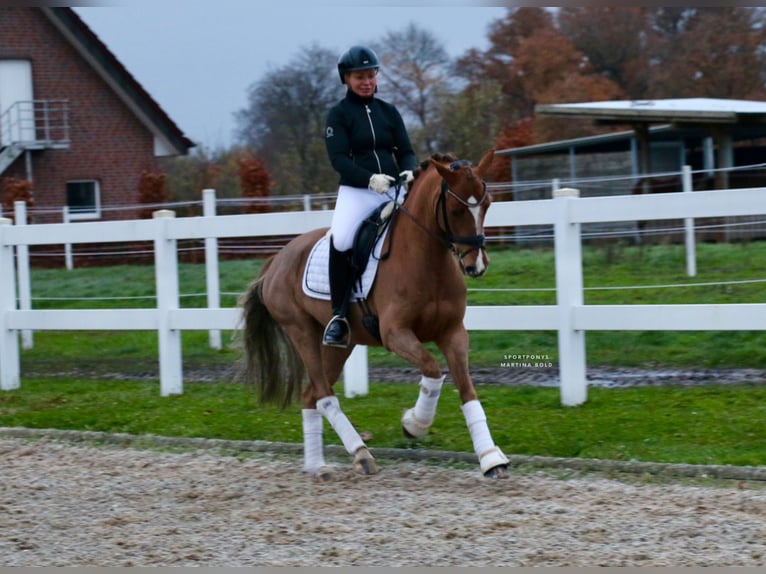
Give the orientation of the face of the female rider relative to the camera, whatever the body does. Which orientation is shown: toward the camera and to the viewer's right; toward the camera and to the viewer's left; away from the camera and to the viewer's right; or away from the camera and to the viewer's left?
toward the camera and to the viewer's right

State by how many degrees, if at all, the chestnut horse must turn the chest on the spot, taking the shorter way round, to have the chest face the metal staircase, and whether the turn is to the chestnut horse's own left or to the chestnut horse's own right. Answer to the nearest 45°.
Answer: approximately 135° to the chestnut horse's own left

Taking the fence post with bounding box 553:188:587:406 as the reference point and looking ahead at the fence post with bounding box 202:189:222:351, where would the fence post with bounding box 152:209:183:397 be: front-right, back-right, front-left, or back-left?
front-left

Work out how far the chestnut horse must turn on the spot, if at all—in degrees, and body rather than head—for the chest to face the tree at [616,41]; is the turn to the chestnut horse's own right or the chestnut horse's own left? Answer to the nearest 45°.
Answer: approximately 135° to the chestnut horse's own left

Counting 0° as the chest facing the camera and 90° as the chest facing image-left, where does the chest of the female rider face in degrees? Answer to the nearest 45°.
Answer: approximately 315°

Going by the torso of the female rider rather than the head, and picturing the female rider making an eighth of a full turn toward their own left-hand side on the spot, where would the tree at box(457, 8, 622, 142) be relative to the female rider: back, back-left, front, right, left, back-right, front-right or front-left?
left

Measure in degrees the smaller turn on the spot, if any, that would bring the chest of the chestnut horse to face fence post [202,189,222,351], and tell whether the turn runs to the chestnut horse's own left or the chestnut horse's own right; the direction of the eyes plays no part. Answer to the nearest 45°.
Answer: approximately 135° to the chestnut horse's own left

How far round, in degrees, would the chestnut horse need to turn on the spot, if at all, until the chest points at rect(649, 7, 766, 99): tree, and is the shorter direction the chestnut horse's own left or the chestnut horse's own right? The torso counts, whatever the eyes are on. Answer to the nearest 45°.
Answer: approximately 135° to the chestnut horse's own left

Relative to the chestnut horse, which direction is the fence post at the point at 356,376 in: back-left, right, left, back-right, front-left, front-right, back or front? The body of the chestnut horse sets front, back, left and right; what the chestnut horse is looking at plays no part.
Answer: back-left

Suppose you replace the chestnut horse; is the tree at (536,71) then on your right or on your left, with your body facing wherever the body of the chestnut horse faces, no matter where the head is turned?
on your left

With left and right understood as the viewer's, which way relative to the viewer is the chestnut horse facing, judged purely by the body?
facing the viewer and to the right of the viewer

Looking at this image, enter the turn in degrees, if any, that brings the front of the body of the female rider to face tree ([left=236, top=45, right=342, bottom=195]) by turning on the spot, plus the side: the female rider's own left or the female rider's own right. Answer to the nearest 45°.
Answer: approximately 135° to the female rider's own left

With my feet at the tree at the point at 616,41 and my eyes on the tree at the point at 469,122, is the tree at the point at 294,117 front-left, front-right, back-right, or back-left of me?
front-right
